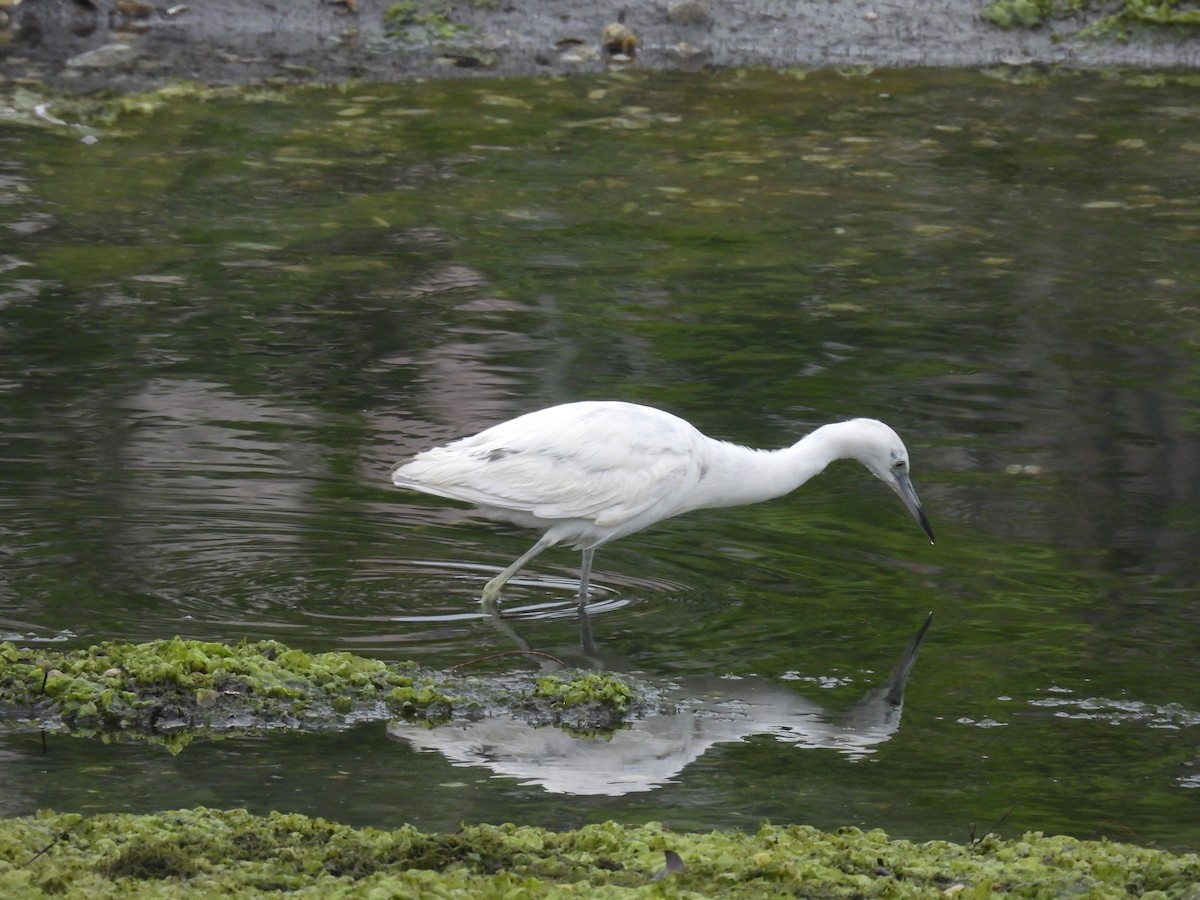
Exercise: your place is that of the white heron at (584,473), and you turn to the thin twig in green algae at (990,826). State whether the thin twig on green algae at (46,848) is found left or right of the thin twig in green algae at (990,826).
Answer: right

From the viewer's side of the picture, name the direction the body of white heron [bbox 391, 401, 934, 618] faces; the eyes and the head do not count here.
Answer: to the viewer's right

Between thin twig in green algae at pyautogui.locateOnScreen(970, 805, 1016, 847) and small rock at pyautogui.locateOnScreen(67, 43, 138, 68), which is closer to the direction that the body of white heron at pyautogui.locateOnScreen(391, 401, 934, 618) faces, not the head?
the thin twig in green algae

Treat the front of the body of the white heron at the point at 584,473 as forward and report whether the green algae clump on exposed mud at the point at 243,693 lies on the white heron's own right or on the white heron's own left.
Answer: on the white heron's own right

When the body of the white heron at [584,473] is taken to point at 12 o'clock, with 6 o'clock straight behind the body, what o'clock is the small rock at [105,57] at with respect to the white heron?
The small rock is roughly at 8 o'clock from the white heron.

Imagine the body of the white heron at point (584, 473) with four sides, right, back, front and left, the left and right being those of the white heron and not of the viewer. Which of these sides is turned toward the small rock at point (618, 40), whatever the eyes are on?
left

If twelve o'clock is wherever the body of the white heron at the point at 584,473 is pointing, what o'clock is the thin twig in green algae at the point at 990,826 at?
The thin twig in green algae is roughly at 2 o'clock from the white heron.
